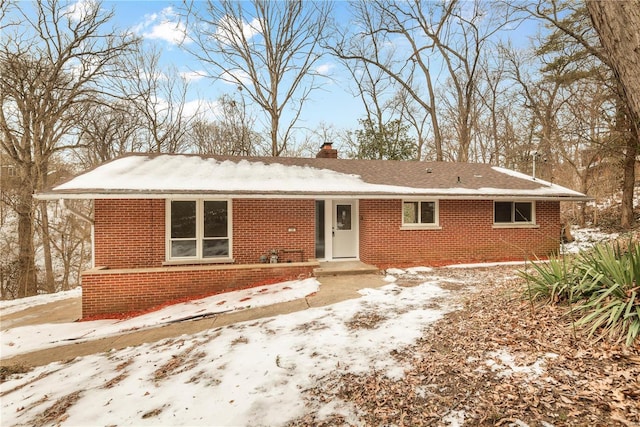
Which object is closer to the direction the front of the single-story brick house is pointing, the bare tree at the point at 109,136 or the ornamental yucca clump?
the ornamental yucca clump

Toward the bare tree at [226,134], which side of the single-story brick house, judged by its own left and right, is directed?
back

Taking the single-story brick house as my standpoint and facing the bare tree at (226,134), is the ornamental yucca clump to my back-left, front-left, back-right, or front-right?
back-right

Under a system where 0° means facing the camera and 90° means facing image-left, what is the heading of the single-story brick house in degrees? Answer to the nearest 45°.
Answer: approximately 0°

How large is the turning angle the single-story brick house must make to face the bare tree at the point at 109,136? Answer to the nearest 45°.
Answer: approximately 135° to its right
